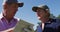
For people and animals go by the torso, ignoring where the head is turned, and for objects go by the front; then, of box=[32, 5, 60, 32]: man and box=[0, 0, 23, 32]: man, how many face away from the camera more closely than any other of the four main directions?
0

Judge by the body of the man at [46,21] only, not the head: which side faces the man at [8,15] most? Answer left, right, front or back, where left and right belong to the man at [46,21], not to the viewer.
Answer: front

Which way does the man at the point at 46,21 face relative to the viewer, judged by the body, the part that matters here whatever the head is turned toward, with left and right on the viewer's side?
facing the viewer and to the left of the viewer

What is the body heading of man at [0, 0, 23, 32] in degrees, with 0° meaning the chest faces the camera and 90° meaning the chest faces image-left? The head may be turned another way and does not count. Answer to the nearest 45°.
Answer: approximately 315°
